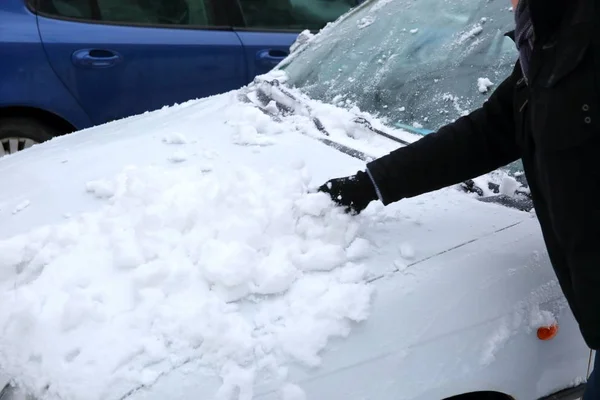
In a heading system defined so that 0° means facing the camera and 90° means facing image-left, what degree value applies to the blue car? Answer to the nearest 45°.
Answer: approximately 270°

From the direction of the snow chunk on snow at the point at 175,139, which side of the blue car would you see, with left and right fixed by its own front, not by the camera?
right

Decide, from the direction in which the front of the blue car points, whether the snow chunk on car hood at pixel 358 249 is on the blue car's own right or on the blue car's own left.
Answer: on the blue car's own right

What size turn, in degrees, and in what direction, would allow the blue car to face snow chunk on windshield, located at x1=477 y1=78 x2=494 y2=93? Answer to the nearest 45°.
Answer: approximately 45° to its right

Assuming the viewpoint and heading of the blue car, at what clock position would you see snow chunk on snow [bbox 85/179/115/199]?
The snow chunk on snow is roughly at 3 o'clock from the blue car.

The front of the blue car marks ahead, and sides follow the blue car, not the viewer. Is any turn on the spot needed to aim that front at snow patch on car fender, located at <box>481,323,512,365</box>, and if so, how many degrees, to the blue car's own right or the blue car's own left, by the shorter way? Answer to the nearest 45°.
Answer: approximately 90° to the blue car's own right

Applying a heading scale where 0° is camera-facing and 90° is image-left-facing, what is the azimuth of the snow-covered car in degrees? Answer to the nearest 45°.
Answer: approximately 45°

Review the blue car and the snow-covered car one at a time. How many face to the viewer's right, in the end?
1

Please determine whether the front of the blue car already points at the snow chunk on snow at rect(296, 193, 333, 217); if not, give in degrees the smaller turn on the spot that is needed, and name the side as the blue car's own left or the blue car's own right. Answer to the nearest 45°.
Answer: approximately 90° to the blue car's own right

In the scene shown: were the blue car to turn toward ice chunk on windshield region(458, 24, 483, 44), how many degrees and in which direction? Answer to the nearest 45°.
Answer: approximately 45° to its right
